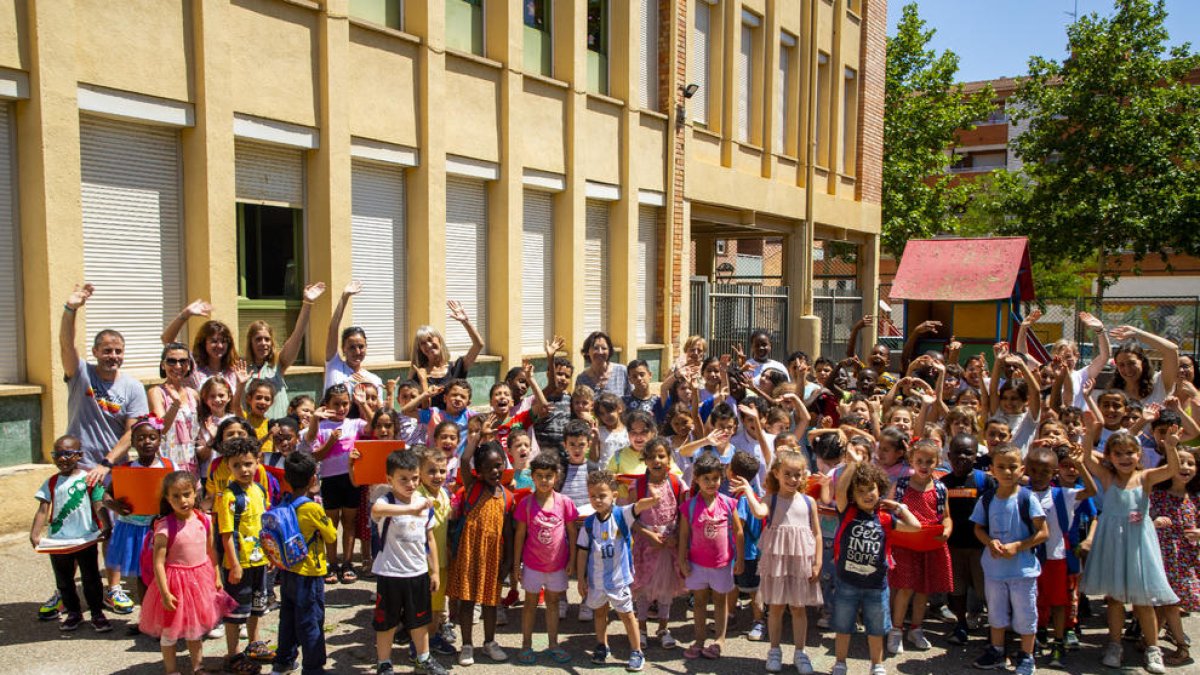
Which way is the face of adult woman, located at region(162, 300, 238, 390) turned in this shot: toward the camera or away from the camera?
toward the camera

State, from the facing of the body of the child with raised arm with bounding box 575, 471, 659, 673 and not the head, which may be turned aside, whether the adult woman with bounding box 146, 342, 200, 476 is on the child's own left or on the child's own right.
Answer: on the child's own right

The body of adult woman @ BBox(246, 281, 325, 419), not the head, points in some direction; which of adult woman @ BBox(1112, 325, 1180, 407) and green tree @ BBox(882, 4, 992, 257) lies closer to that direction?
the adult woman

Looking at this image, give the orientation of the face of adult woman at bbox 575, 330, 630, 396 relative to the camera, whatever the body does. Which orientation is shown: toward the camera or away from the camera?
toward the camera

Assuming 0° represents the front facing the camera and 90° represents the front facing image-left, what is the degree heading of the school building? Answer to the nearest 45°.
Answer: approximately 315°

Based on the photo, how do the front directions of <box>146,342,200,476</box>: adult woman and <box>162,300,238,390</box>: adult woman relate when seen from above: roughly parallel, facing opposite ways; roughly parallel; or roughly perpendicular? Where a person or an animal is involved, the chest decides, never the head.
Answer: roughly parallel

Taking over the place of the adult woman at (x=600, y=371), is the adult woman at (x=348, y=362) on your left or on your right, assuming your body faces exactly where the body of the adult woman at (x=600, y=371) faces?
on your right

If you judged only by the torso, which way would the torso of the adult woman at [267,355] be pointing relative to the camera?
toward the camera

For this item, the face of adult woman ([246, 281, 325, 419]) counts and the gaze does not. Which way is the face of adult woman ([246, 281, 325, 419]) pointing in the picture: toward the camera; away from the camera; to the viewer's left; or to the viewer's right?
toward the camera

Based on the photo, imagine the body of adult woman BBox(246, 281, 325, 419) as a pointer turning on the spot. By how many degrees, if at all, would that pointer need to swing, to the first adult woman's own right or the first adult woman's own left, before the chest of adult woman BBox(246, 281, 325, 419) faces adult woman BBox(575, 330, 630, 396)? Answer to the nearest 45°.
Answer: approximately 90° to the first adult woman's own left

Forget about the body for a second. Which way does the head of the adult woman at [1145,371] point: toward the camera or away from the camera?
toward the camera

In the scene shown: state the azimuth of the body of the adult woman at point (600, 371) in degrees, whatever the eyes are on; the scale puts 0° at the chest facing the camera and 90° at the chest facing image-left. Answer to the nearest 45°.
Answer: approximately 0°

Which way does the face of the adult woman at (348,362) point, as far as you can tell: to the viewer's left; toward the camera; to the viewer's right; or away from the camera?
toward the camera

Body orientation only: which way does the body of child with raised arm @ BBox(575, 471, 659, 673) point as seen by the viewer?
toward the camera
